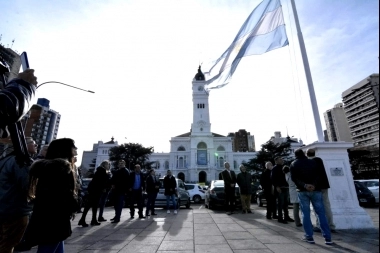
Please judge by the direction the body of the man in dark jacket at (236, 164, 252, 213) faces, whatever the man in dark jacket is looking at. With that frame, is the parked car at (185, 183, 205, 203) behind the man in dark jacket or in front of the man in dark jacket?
behind

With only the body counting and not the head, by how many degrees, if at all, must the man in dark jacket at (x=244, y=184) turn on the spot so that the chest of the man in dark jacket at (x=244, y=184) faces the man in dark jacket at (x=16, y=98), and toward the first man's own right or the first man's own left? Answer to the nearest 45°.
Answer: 0° — they already face them

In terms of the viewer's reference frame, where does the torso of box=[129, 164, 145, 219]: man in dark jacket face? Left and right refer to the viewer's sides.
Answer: facing the viewer

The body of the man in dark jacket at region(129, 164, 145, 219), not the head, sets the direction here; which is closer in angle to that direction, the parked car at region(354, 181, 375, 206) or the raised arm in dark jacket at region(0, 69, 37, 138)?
the raised arm in dark jacket

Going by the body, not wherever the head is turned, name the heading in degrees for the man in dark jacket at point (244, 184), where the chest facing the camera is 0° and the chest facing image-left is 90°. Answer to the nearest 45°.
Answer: approximately 0°

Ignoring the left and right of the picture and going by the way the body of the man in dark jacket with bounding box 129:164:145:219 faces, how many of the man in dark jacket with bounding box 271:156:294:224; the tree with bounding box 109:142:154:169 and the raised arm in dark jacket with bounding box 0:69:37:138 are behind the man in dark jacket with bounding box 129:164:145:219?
1

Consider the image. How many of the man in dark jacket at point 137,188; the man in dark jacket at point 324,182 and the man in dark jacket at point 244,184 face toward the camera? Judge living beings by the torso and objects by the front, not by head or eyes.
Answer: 2

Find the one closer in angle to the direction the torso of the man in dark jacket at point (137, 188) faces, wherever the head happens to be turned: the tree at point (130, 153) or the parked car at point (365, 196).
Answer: the parked car
